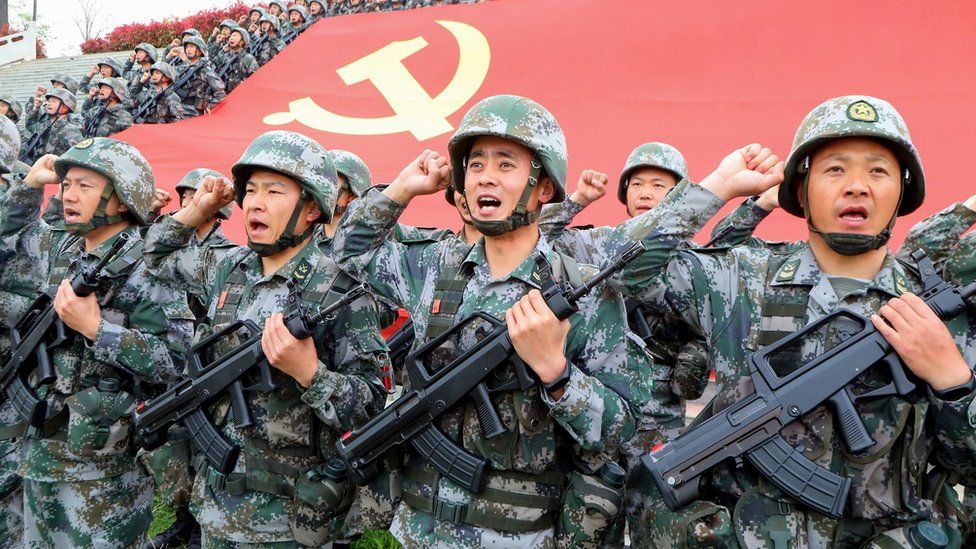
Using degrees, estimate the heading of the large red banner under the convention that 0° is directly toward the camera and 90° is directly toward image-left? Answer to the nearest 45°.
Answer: approximately 0°

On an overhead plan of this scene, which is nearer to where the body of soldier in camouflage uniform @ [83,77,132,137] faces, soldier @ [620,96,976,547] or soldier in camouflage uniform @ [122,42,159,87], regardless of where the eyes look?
the soldier

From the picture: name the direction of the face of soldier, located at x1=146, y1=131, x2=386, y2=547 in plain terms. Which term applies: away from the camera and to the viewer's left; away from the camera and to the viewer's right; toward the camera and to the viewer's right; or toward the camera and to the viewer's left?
toward the camera and to the viewer's left

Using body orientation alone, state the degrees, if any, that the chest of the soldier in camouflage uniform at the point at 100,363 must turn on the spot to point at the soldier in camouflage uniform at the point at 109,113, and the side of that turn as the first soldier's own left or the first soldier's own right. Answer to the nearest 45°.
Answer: approximately 135° to the first soldier's own right

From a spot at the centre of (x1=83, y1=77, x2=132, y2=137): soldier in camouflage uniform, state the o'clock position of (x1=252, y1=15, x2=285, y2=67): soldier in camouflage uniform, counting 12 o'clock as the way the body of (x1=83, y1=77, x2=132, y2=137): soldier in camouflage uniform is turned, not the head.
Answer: (x1=252, y1=15, x2=285, y2=67): soldier in camouflage uniform is roughly at 6 o'clock from (x1=83, y1=77, x2=132, y2=137): soldier in camouflage uniform.

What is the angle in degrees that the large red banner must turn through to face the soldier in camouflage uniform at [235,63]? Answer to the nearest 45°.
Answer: approximately 135° to its right

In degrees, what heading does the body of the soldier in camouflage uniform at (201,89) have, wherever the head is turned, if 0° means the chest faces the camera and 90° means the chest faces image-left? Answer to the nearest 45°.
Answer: approximately 45°

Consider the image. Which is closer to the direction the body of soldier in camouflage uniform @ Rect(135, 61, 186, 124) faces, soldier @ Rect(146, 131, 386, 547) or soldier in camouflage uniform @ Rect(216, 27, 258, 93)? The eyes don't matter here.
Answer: the soldier
